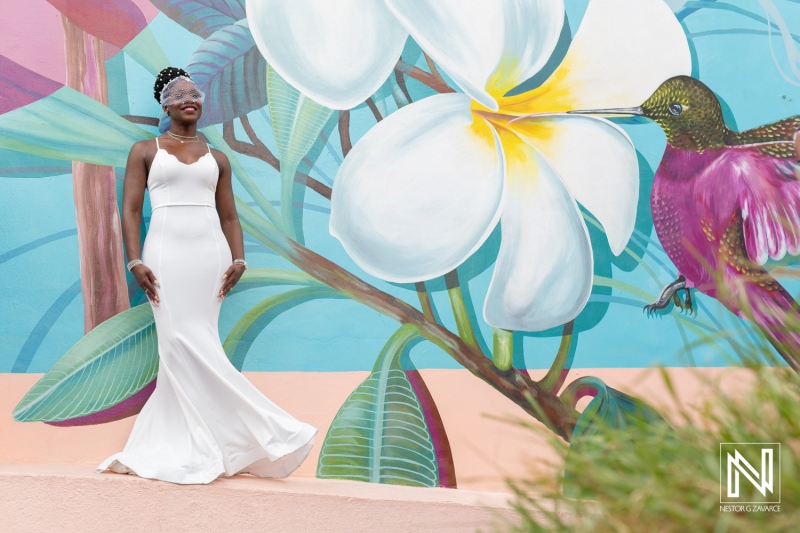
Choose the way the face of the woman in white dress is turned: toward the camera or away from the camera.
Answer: toward the camera

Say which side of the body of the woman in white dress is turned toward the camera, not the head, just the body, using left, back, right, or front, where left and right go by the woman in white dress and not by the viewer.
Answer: front

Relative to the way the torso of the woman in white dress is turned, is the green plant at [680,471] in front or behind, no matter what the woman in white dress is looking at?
in front
